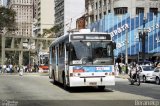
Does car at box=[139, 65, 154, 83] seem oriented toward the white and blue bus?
no

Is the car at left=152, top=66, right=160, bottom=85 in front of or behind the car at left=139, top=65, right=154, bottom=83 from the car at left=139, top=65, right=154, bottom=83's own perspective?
in front

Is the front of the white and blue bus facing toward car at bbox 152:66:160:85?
no

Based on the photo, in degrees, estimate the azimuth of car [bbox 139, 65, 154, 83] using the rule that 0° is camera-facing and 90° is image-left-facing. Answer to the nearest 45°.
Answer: approximately 315°

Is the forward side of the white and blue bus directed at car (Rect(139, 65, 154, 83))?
no

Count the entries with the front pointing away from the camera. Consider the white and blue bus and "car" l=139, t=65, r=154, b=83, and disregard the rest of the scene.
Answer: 0

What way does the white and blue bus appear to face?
toward the camera
